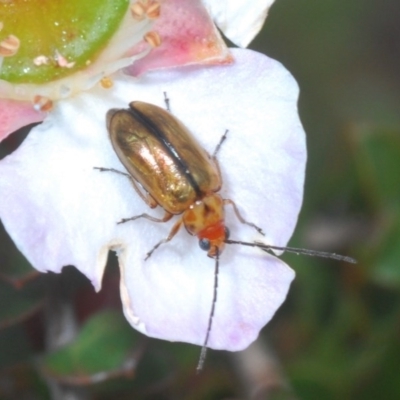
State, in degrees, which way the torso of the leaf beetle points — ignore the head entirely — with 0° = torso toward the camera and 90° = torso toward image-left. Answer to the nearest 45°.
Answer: approximately 315°
